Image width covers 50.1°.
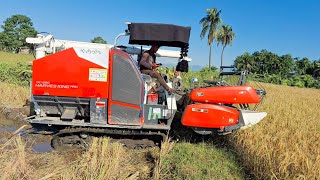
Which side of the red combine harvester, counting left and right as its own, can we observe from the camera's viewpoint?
right

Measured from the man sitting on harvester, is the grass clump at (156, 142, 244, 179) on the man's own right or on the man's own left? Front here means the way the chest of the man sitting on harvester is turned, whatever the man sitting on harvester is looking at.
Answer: on the man's own right

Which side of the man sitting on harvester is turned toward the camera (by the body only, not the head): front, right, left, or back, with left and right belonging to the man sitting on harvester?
right
